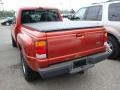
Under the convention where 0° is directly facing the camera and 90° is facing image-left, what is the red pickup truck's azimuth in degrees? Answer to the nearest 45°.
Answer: approximately 135°
